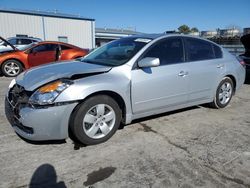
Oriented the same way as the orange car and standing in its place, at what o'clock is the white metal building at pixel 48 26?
The white metal building is roughly at 3 o'clock from the orange car.

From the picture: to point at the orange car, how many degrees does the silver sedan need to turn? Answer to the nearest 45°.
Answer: approximately 90° to its right

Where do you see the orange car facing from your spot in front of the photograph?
facing to the left of the viewer

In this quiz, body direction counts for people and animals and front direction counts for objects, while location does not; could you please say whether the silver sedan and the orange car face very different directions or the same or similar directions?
same or similar directions

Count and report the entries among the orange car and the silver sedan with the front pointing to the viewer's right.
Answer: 0

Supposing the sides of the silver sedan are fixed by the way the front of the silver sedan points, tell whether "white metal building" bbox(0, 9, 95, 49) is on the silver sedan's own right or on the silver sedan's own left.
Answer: on the silver sedan's own right

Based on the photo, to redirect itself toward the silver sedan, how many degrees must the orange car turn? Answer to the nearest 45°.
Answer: approximately 90° to its left
